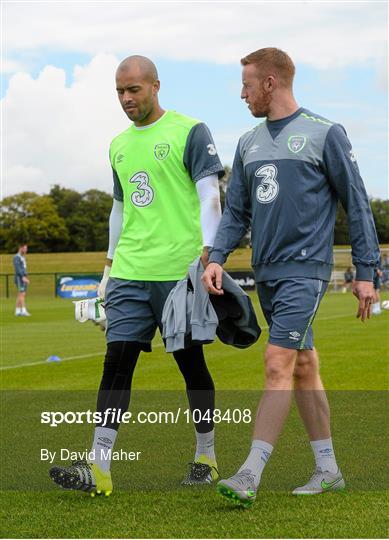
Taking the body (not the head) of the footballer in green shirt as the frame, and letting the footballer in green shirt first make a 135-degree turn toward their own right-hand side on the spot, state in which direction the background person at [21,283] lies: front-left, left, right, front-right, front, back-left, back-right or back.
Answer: front

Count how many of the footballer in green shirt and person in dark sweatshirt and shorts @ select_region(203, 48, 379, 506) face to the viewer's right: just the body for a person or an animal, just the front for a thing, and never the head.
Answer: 0

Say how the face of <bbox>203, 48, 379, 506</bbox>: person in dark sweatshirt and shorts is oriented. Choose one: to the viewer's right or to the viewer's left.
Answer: to the viewer's left

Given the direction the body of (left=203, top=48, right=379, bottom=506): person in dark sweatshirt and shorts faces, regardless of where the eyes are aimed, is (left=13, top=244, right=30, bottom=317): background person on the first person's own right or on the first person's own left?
on the first person's own right

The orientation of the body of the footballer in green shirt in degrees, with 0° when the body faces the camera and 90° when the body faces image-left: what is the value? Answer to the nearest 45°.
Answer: approximately 45°

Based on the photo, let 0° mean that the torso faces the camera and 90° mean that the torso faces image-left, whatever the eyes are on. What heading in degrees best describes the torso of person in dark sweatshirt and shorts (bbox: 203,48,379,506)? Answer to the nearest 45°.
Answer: approximately 45°
